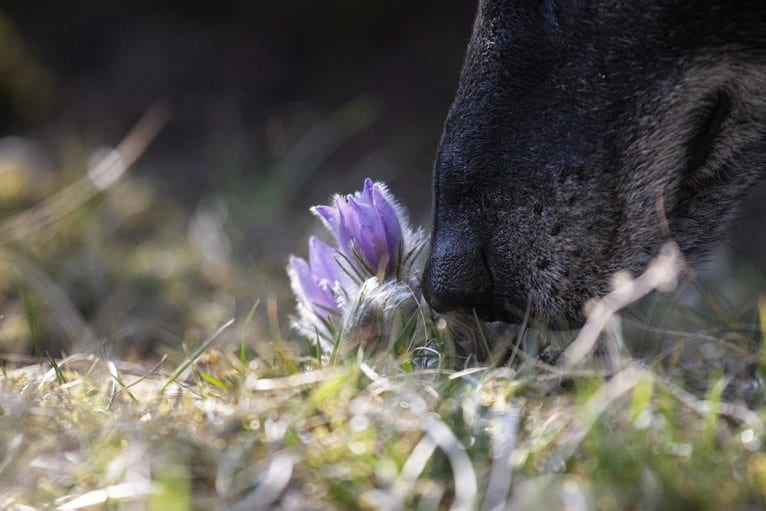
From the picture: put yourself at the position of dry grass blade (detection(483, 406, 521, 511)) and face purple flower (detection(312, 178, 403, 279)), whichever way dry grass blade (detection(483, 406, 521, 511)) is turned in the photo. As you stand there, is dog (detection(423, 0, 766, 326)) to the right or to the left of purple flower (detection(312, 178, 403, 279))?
right
